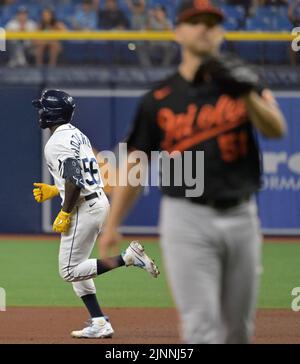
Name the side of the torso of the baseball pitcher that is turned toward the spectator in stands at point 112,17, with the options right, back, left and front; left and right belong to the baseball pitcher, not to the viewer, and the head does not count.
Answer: back

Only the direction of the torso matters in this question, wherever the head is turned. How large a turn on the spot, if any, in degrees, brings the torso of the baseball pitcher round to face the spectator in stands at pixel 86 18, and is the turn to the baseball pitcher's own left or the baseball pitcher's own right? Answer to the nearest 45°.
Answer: approximately 180°

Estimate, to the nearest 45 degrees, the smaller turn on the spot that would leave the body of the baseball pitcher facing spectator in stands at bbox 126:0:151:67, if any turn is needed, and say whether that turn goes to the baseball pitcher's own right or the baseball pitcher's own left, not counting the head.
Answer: approximately 180°

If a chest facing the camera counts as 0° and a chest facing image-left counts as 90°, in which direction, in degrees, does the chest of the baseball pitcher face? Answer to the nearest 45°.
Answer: approximately 0°

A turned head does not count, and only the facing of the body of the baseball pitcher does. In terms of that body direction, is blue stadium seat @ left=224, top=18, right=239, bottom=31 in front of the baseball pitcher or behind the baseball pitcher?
behind

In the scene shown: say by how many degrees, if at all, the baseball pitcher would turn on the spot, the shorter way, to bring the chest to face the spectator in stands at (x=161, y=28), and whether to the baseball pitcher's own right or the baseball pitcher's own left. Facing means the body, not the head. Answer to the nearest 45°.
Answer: approximately 180°

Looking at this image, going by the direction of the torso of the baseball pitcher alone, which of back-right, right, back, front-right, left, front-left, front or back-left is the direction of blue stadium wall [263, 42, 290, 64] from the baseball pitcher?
back

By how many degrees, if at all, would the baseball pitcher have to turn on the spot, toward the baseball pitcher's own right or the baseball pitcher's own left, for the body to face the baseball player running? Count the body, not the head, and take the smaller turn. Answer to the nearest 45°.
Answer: approximately 180°

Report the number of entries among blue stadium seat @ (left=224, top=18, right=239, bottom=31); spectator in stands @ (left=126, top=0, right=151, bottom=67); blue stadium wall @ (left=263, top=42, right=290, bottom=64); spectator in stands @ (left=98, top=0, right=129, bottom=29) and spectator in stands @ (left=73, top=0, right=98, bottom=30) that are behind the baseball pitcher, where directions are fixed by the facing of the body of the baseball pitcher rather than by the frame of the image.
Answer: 5
